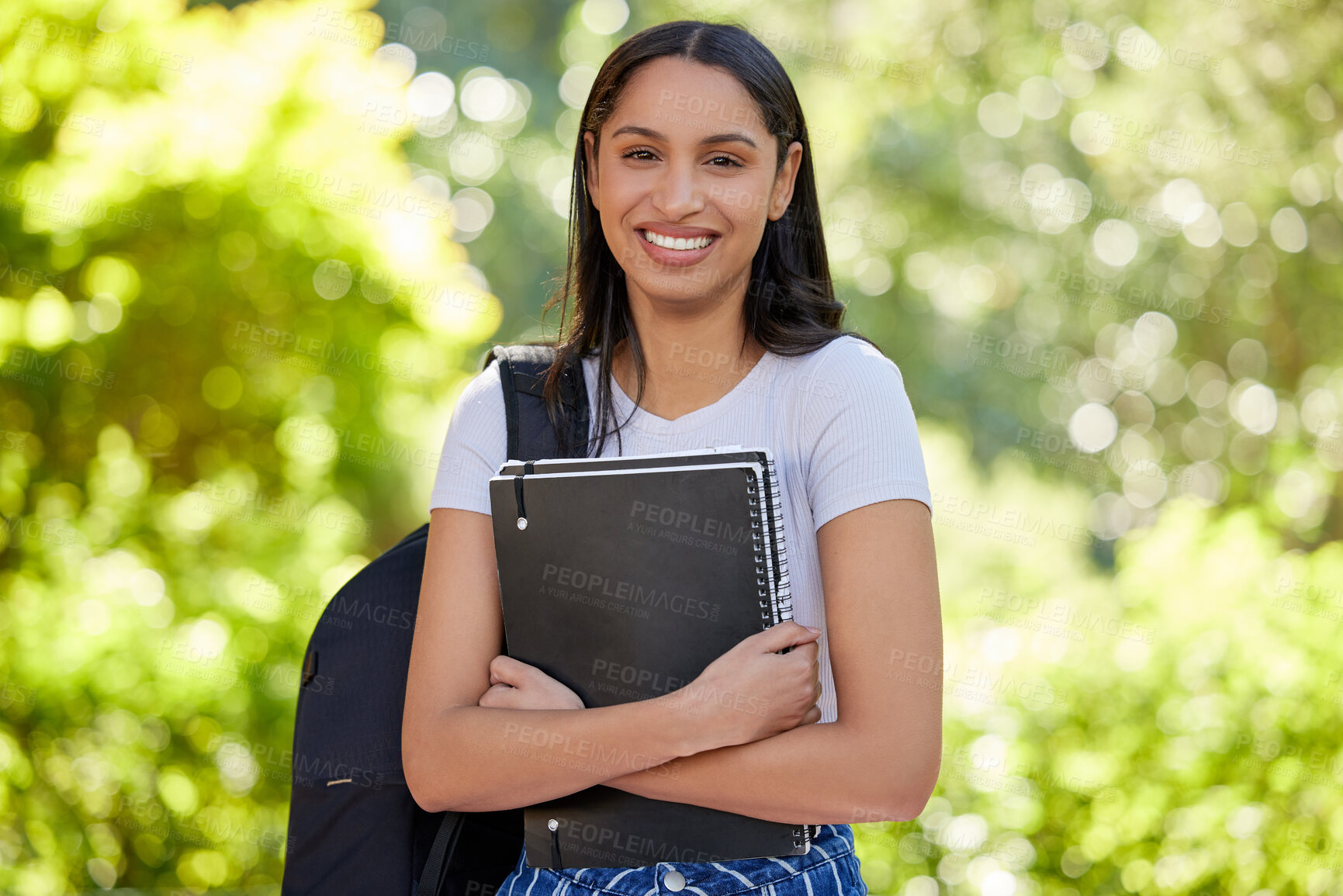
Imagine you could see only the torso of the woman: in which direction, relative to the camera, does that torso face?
toward the camera

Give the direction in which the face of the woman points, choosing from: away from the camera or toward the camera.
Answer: toward the camera
